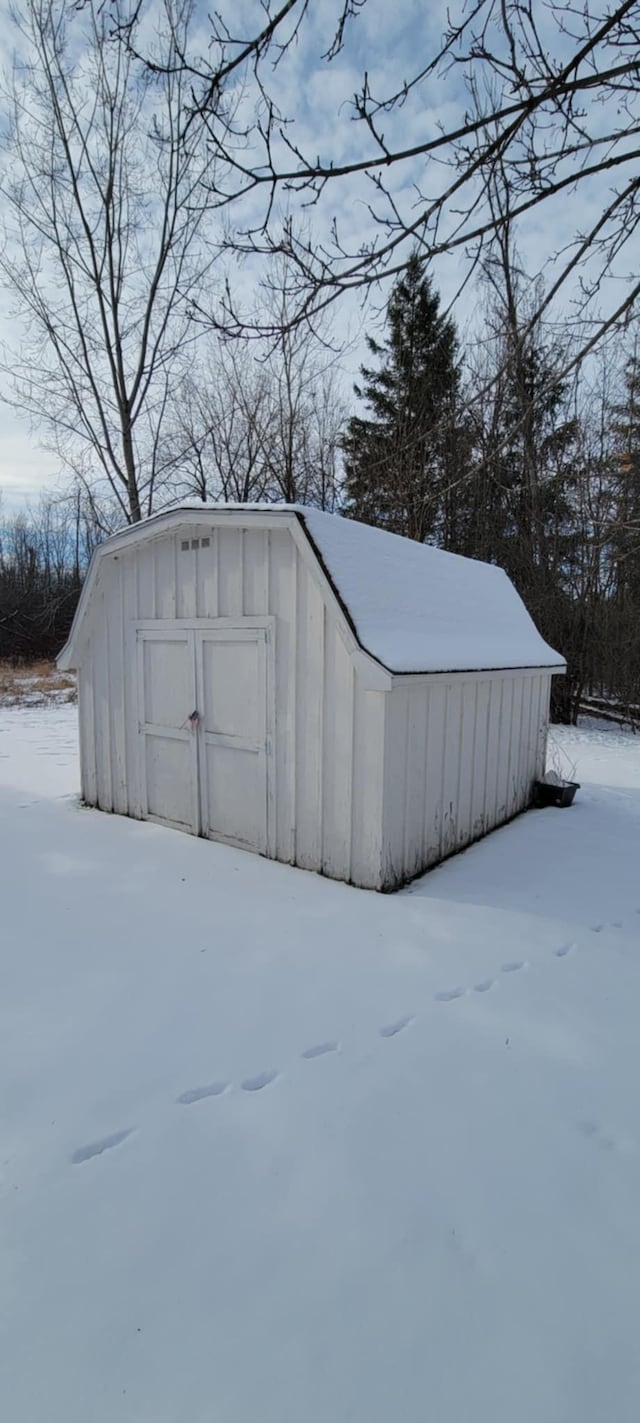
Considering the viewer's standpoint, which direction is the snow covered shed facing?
facing the viewer and to the left of the viewer

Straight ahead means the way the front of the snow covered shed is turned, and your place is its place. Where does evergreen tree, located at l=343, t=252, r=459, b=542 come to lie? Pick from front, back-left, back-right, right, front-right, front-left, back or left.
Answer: back-right

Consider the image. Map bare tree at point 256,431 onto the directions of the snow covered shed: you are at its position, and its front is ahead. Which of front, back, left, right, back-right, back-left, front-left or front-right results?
back-right

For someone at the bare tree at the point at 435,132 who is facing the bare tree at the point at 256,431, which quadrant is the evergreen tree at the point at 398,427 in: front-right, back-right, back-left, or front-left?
front-right

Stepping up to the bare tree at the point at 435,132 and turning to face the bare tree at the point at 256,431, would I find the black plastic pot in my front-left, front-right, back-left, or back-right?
front-right

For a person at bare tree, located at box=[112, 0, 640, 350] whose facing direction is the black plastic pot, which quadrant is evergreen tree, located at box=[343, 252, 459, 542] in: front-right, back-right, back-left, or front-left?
front-left

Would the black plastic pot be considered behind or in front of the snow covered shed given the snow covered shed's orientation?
behind
